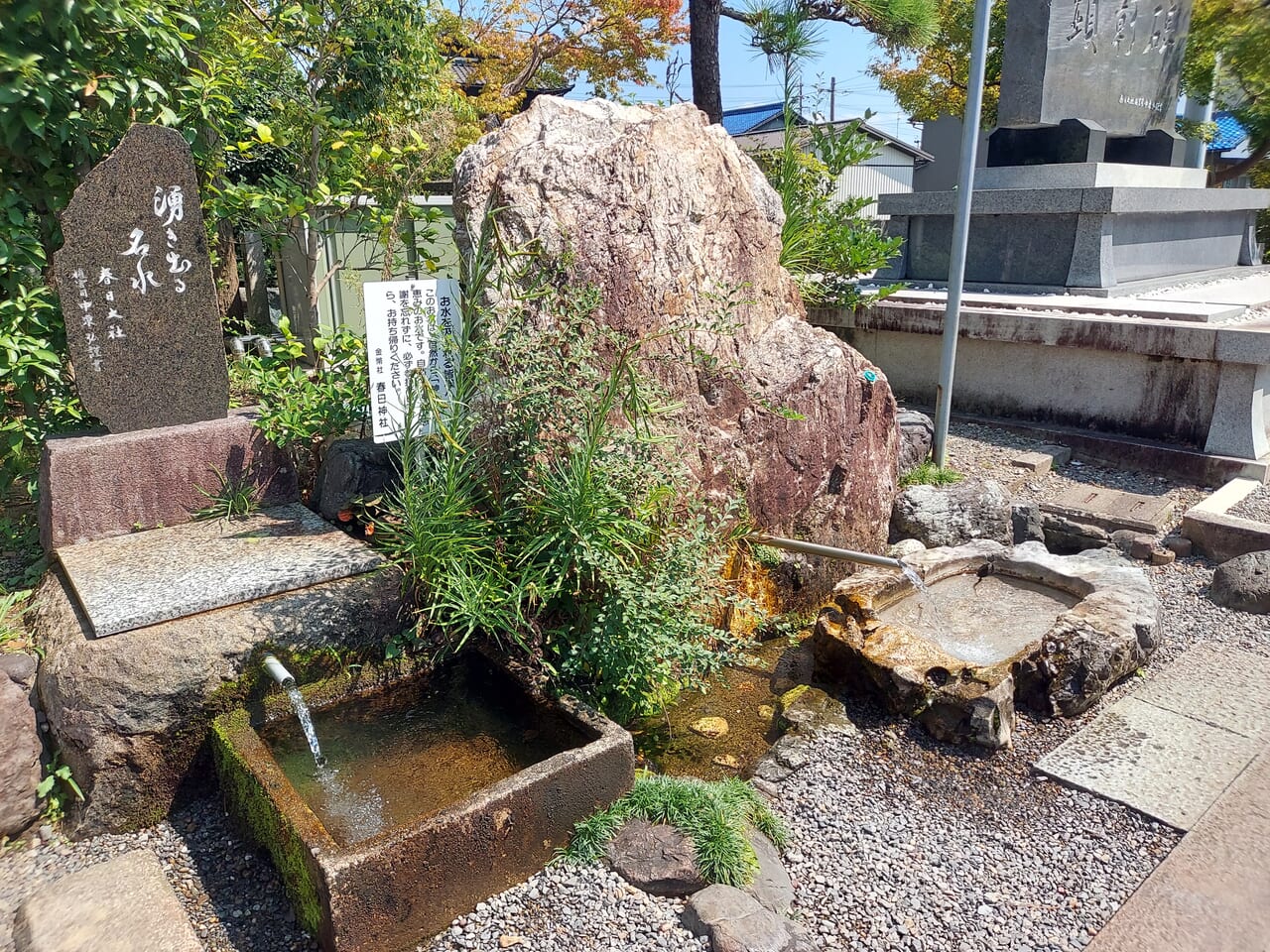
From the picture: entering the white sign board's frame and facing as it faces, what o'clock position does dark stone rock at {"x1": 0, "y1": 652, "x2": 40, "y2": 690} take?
The dark stone rock is roughly at 2 o'clock from the white sign board.

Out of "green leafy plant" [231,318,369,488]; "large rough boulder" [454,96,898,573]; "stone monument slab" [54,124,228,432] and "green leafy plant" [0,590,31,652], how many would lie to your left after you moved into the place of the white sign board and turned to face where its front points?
1

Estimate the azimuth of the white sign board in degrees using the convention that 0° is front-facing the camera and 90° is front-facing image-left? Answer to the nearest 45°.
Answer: approximately 0°

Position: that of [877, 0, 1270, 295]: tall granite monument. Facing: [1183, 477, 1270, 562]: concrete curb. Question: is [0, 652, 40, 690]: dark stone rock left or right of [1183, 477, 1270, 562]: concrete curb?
right

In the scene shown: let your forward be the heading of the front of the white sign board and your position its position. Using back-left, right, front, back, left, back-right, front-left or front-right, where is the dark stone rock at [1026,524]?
left

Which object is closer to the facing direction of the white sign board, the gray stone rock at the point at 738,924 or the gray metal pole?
the gray stone rock

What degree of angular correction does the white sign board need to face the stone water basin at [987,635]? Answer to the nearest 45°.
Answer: approximately 90° to its left

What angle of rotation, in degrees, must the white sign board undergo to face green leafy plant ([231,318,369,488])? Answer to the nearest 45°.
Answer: approximately 135° to its right

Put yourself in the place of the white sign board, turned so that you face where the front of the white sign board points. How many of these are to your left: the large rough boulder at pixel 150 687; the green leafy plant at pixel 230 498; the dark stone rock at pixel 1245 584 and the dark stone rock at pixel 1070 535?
2

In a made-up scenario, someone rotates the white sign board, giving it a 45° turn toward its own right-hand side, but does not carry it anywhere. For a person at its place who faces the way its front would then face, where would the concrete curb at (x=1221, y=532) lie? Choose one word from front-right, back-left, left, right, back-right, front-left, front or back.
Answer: back-left

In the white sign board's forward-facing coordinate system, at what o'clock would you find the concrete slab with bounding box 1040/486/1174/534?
The concrete slab is roughly at 9 o'clock from the white sign board.

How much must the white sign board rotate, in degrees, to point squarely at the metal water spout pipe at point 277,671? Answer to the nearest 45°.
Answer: approximately 45° to its right

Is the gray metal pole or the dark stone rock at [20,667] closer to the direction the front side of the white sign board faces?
the dark stone rock

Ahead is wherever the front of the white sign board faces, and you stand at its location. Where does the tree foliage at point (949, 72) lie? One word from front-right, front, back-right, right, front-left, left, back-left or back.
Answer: back-left

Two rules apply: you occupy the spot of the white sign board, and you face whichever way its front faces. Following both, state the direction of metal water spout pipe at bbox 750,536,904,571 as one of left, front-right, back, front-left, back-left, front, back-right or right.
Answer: left
